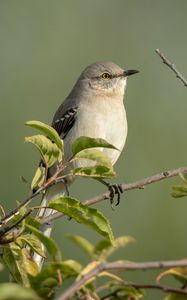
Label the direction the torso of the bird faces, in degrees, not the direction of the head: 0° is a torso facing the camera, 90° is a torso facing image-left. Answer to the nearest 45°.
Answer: approximately 315°
